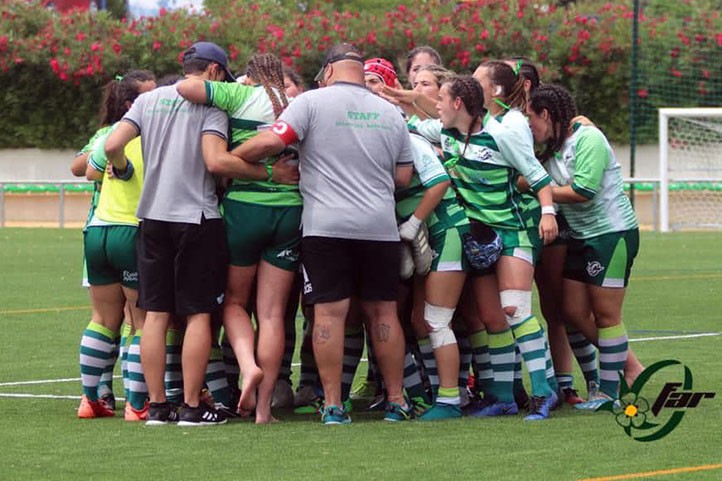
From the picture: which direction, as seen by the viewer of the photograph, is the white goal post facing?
facing the viewer
